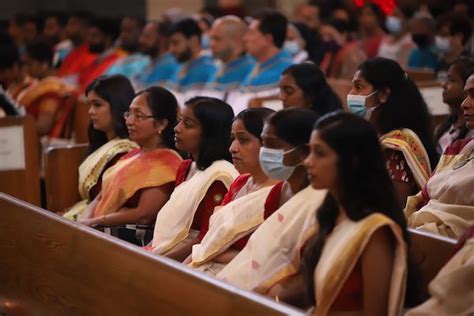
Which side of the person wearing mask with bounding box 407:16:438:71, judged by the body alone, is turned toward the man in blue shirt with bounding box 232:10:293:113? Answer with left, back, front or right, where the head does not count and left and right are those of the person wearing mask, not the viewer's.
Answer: front

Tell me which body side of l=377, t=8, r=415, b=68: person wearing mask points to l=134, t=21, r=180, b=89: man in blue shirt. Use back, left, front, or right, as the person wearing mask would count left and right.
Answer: front

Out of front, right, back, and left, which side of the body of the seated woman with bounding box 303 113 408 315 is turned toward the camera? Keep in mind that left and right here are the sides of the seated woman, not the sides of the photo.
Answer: left

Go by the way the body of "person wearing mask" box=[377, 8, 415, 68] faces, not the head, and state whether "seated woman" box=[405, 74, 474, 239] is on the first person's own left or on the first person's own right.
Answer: on the first person's own left

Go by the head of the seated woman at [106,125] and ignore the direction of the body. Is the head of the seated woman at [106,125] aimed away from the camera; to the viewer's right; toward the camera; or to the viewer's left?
to the viewer's left

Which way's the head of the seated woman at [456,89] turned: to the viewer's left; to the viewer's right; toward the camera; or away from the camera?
to the viewer's left

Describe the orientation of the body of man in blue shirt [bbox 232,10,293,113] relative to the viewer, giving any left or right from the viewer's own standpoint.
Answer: facing to the left of the viewer

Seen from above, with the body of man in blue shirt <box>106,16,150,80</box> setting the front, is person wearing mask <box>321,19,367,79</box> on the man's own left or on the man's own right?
on the man's own left

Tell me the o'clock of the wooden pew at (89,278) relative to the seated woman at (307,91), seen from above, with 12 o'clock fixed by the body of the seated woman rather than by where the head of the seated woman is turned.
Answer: The wooden pew is roughly at 10 o'clock from the seated woman.

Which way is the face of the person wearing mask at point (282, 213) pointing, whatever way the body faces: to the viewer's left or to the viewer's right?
to the viewer's left

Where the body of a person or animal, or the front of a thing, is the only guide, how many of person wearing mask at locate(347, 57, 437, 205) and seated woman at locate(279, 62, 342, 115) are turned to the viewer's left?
2

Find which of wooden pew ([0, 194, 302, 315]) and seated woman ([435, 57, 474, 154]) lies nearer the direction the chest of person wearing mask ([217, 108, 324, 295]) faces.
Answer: the wooden pew

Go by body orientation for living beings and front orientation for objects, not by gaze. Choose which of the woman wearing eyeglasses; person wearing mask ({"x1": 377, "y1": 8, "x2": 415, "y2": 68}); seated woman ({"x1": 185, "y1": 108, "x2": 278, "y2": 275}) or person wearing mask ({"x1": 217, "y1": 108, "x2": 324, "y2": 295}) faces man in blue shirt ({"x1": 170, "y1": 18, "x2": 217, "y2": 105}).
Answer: person wearing mask ({"x1": 377, "y1": 8, "x2": 415, "y2": 68})
